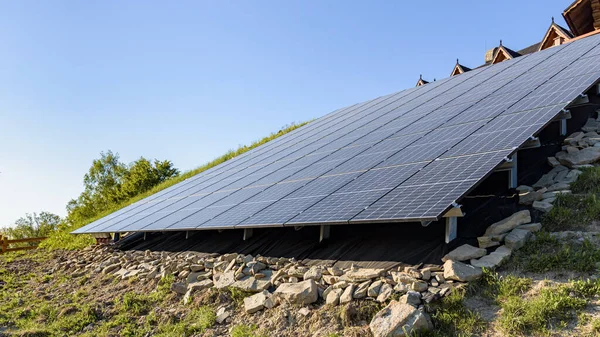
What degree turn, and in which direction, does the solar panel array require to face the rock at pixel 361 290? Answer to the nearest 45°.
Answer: approximately 45° to its left

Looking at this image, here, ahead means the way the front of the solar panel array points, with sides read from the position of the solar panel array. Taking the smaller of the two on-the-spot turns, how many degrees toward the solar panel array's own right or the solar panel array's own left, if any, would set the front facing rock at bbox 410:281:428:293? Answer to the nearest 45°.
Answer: approximately 45° to the solar panel array's own left

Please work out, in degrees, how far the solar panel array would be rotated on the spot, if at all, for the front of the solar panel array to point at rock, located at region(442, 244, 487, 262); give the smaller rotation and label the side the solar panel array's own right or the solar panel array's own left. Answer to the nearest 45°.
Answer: approximately 45° to the solar panel array's own left

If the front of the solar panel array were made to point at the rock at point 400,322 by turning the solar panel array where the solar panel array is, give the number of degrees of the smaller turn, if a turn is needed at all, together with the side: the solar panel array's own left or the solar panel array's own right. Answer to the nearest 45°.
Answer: approximately 45° to the solar panel array's own left

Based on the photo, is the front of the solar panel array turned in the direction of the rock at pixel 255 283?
yes

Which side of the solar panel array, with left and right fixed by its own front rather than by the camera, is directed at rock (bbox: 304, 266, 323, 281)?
front

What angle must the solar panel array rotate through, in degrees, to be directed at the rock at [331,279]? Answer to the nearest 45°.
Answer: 0° — it already faces it

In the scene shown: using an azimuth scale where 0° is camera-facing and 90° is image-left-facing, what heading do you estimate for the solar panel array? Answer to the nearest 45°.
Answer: approximately 45°

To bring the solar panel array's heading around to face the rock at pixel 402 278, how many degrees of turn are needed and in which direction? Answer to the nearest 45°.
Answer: approximately 45° to its left
